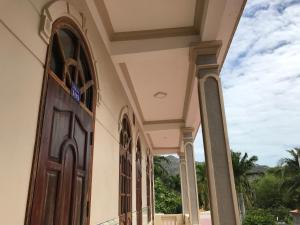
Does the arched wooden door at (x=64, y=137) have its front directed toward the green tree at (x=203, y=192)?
no

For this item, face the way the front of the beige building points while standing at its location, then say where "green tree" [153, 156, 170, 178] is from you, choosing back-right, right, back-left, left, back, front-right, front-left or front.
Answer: left

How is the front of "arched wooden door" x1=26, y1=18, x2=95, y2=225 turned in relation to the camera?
facing the viewer and to the right of the viewer

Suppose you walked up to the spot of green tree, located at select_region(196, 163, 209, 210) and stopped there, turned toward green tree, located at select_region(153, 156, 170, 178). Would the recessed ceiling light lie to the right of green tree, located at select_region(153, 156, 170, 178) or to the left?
left

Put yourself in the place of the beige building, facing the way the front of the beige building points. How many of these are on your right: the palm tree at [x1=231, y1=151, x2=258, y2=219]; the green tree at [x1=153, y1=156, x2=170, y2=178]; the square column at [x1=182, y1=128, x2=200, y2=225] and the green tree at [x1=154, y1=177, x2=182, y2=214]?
0

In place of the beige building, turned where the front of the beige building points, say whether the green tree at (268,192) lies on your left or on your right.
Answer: on your left

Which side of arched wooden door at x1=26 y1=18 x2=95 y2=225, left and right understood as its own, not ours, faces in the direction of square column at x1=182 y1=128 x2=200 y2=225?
left

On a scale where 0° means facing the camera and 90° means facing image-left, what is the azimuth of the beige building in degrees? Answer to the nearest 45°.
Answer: approximately 270°

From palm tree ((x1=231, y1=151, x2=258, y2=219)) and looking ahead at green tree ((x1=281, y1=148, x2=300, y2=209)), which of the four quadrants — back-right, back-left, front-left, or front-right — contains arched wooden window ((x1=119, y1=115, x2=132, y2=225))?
back-right
